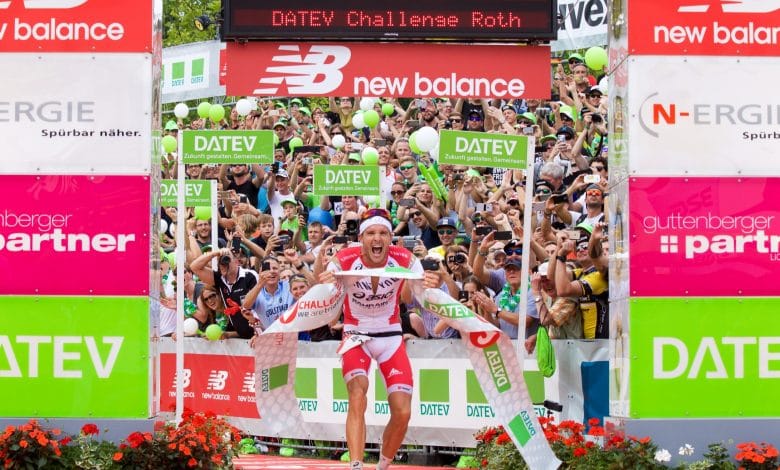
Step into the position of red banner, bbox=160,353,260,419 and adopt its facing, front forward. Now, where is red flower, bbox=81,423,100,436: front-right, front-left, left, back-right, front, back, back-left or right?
front

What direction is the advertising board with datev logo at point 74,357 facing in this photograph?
toward the camera

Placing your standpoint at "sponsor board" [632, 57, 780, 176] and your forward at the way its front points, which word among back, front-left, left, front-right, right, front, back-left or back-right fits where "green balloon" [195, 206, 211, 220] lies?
back-right

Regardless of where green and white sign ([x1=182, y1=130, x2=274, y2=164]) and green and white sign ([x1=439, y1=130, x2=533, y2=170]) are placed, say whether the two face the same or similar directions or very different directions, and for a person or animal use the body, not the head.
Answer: same or similar directions

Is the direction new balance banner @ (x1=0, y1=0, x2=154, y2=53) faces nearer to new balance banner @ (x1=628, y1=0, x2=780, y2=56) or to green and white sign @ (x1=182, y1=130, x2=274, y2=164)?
the new balance banner

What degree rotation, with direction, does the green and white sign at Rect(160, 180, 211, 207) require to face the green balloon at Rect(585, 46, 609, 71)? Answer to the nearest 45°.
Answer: approximately 90° to its left

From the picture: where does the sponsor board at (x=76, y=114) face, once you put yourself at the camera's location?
facing the viewer

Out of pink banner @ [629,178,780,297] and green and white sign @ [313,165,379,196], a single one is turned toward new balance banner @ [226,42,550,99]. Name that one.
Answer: the green and white sign

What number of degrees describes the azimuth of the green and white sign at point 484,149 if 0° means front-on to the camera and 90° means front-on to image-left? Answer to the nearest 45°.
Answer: approximately 0°

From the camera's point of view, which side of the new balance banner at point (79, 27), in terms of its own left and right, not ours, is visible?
front

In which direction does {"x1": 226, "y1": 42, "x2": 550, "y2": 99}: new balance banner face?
toward the camera

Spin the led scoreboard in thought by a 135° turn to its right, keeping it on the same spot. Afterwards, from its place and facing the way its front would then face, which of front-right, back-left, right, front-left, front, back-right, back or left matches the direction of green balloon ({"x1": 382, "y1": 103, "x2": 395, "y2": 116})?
front-right

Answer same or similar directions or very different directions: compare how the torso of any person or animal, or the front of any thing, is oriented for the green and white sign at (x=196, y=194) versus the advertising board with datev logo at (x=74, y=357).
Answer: same or similar directions

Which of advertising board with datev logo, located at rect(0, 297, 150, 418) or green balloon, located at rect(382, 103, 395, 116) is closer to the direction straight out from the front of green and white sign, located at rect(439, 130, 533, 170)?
the advertising board with datev logo

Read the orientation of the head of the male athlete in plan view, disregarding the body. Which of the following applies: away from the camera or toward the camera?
toward the camera

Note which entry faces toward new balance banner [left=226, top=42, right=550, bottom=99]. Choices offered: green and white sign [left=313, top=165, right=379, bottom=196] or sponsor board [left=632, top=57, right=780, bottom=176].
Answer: the green and white sign
